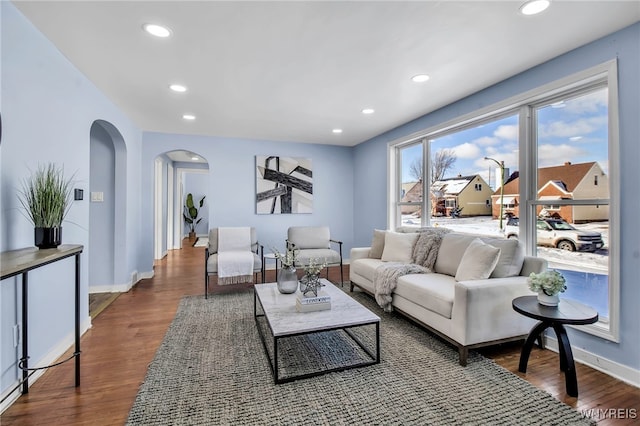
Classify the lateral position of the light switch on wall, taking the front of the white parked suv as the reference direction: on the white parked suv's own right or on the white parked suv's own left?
on the white parked suv's own right

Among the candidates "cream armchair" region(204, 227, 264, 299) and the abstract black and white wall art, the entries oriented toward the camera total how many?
2

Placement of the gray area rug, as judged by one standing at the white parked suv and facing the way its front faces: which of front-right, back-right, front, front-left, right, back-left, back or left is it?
right

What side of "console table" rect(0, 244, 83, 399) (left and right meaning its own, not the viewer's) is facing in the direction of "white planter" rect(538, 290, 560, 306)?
front

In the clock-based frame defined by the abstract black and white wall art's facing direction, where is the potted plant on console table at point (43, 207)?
The potted plant on console table is roughly at 1 o'clock from the abstract black and white wall art.

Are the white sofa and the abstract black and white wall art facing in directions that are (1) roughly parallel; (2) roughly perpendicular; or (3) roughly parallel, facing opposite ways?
roughly perpendicular

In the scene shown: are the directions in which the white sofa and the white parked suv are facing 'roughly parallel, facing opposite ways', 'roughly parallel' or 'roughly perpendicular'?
roughly perpendicular

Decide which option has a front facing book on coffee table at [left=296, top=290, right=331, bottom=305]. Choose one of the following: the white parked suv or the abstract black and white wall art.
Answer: the abstract black and white wall art

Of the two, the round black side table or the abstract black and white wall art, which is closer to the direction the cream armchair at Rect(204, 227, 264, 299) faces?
the round black side table

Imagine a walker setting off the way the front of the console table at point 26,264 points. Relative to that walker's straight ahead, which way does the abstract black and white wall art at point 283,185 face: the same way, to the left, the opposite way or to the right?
to the right

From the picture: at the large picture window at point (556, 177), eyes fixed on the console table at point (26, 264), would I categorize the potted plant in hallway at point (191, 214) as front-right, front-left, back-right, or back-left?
front-right

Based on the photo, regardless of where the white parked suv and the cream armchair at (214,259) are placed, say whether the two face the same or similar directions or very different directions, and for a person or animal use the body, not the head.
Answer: same or similar directions

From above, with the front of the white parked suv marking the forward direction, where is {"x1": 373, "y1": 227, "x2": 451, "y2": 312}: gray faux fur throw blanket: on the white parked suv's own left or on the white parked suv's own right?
on the white parked suv's own right

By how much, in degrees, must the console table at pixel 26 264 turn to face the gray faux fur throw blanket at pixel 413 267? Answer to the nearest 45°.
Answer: approximately 45° to its left

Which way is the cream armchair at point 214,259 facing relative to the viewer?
toward the camera

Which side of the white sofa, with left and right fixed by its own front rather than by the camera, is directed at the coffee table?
front
